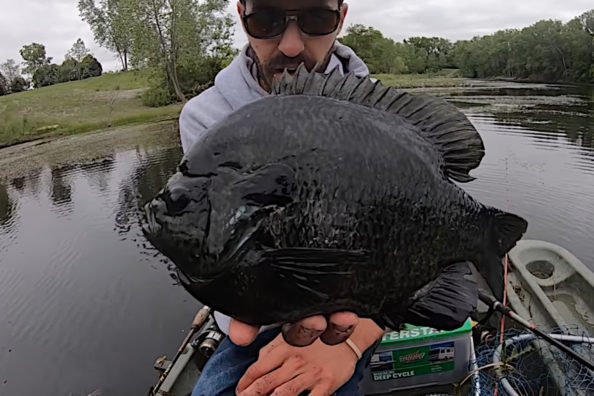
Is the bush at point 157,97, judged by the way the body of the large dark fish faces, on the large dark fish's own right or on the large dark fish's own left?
on the large dark fish's own right

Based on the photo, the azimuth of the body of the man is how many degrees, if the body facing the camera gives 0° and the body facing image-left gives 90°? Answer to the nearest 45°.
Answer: approximately 0°

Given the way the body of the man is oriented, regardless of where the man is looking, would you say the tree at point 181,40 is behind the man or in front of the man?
behind

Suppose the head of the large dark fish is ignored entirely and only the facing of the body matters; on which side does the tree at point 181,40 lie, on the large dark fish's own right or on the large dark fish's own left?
on the large dark fish's own right

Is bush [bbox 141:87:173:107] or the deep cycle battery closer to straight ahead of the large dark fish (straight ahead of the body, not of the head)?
the bush

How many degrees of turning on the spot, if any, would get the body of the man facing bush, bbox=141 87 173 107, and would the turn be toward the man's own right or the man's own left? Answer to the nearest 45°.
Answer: approximately 180°

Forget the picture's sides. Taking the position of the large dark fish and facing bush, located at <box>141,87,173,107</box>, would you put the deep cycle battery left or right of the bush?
right

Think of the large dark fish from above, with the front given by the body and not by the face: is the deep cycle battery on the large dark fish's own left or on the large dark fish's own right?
on the large dark fish's own right

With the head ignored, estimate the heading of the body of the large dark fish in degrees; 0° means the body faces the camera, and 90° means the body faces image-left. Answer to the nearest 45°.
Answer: approximately 90°
